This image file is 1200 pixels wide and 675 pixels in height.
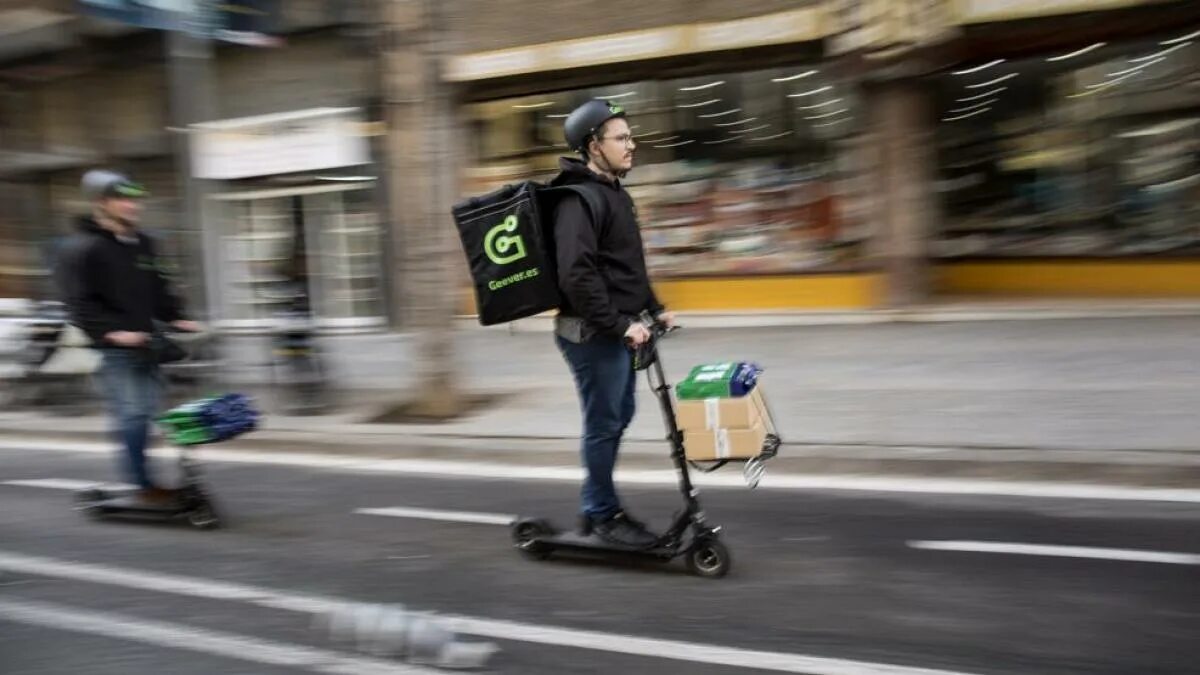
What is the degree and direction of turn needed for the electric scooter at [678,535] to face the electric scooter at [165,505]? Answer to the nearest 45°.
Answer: approximately 135° to its left

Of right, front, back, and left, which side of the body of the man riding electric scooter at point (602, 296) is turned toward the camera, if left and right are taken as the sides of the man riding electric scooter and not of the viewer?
right

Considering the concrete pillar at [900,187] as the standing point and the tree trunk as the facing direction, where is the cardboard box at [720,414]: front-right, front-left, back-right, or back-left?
front-left

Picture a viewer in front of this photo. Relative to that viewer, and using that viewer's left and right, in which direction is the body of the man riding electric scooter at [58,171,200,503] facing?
facing the viewer and to the right of the viewer

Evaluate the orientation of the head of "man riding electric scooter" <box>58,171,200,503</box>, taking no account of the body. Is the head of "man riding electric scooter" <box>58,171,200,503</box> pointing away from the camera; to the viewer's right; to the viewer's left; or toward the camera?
to the viewer's right

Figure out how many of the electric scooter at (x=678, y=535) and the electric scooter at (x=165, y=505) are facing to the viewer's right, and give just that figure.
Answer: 2

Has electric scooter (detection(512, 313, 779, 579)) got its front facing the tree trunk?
no

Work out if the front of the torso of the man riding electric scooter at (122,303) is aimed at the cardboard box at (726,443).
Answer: yes

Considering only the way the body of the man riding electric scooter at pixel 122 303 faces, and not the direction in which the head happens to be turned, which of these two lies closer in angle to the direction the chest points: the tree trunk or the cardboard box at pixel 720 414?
the cardboard box

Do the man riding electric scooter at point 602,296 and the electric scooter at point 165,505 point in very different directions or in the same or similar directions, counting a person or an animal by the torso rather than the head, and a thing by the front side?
same or similar directions

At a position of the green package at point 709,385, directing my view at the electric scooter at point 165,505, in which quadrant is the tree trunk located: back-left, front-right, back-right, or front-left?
front-right

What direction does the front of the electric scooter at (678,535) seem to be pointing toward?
to the viewer's right

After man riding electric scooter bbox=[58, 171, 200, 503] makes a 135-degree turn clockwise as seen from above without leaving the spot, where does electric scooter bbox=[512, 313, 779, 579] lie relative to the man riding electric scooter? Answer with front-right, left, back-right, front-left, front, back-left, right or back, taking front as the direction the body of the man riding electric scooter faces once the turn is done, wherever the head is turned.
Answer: back-left

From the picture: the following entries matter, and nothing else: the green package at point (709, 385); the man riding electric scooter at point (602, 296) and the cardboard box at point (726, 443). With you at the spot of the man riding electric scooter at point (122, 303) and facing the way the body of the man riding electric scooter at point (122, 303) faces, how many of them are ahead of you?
3

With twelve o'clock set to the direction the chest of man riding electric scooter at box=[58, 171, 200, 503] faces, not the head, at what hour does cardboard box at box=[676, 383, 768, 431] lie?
The cardboard box is roughly at 12 o'clock from the man riding electric scooter.

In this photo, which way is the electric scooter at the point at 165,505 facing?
to the viewer's right

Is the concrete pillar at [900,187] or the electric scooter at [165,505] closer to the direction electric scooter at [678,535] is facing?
the concrete pillar

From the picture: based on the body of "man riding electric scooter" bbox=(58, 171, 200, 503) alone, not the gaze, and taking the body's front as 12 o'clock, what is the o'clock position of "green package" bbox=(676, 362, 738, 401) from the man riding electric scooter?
The green package is roughly at 12 o'clock from the man riding electric scooter.

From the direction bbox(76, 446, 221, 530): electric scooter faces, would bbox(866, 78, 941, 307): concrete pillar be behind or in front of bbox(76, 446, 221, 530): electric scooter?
in front
